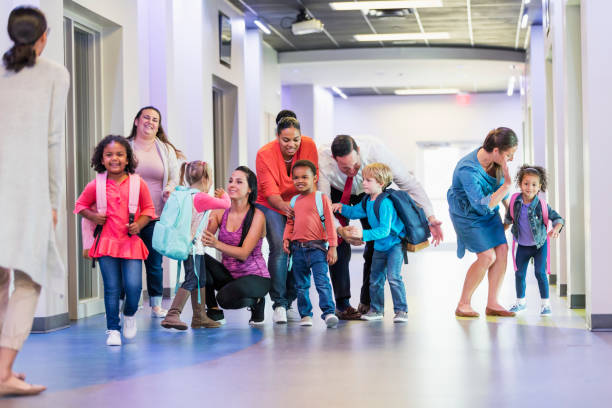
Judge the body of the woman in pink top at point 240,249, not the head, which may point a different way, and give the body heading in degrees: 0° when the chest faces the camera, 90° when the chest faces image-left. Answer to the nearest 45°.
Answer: approximately 45°

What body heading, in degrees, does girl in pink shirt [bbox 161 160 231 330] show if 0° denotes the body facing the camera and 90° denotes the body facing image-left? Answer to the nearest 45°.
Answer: approximately 270°

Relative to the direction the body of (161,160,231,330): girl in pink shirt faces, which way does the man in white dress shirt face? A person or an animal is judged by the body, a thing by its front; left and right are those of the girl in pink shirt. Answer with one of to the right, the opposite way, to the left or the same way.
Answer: to the right

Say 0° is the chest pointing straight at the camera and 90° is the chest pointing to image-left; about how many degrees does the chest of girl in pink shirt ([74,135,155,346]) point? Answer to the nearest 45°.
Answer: approximately 0°

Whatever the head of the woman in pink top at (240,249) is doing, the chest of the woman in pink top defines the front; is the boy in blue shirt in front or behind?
behind

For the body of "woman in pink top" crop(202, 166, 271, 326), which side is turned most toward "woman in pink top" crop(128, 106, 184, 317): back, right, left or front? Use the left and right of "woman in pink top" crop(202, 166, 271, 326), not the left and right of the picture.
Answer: right
